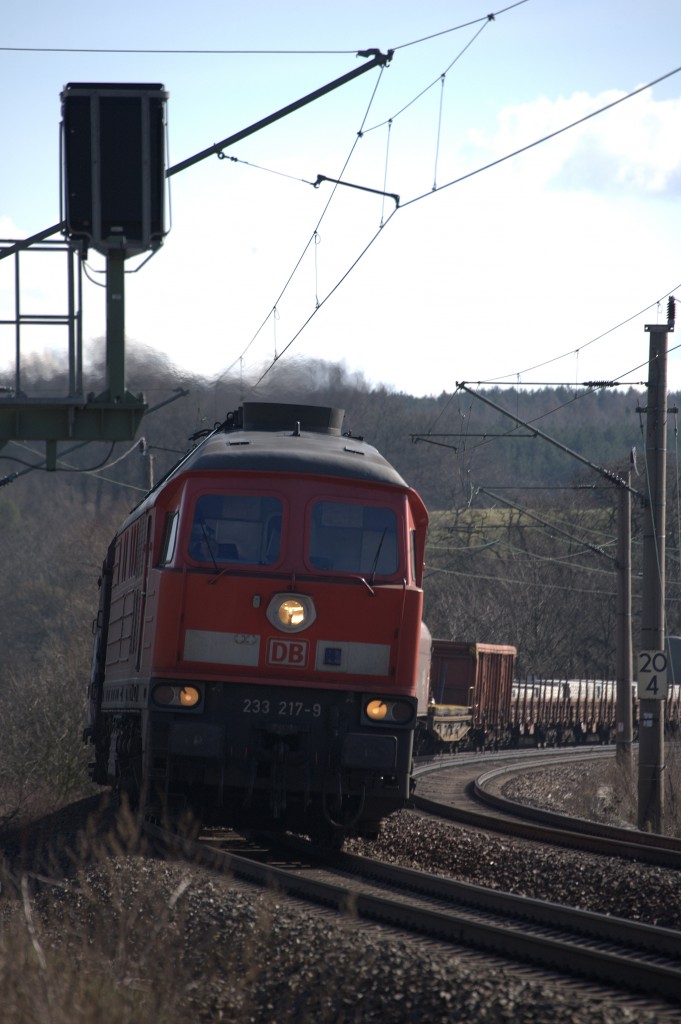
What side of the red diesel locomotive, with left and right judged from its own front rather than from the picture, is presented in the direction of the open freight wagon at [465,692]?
back

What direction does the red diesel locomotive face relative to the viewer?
toward the camera

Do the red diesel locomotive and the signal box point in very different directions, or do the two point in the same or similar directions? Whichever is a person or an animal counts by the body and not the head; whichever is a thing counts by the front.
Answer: very different directions

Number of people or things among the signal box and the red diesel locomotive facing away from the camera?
1

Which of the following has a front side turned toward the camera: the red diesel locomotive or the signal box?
the red diesel locomotive

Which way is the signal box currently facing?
away from the camera

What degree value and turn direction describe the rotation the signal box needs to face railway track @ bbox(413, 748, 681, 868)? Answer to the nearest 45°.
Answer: approximately 45° to its right
